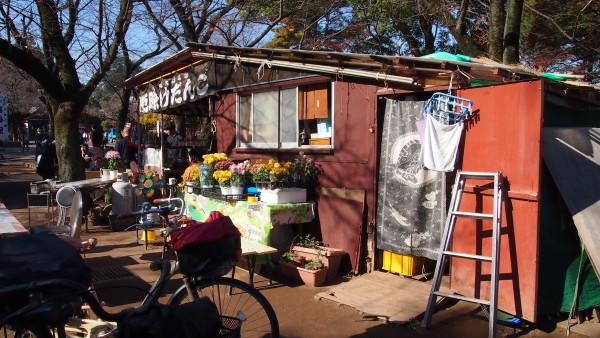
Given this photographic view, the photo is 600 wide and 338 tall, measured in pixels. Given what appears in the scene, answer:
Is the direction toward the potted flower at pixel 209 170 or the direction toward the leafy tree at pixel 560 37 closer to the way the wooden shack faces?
the potted flower

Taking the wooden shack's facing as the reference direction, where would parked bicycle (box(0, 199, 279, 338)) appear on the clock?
The parked bicycle is roughly at 11 o'clock from the wooden shack.

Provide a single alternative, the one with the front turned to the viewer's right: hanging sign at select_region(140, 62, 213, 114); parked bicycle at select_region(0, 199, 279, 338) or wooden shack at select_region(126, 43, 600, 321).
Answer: the parked bicycle

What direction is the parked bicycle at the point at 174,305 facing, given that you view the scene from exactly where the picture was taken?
facing to the right of the viewer

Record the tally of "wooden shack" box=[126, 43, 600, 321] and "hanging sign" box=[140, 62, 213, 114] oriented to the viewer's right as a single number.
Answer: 0

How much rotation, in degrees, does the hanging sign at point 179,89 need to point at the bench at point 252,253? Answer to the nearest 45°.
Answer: approximately 45° to its left

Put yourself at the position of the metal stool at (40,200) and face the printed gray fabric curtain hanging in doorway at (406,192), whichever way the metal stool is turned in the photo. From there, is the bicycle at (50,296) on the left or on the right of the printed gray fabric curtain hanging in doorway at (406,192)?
right

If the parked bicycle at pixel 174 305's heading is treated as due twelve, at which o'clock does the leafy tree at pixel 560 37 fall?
The leafy tree is roughly at 11 o'clock from the parked bicycle.

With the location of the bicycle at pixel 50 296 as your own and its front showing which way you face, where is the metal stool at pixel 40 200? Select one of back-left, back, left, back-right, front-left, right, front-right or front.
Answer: left

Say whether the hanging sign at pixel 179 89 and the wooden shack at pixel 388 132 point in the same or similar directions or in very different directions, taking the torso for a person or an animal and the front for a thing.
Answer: same or similar directions

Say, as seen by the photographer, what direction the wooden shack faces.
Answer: facing the viewer and to the left of the viewer
